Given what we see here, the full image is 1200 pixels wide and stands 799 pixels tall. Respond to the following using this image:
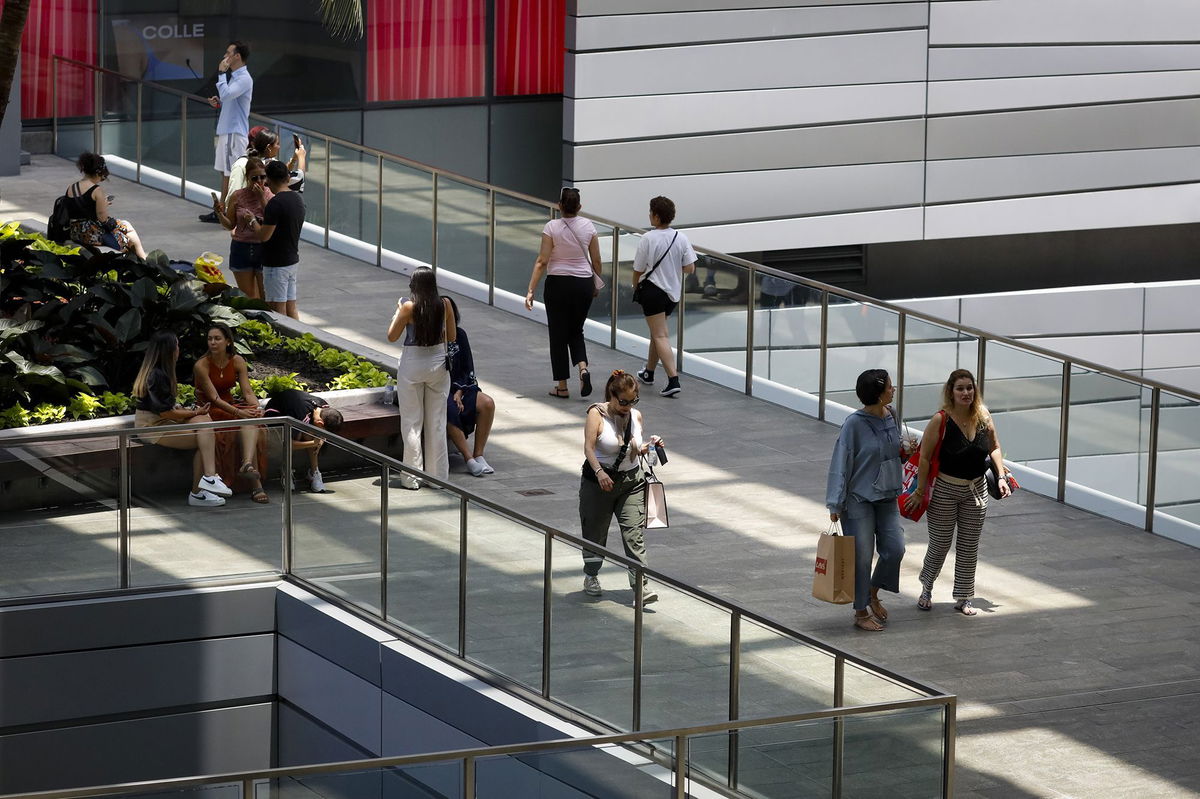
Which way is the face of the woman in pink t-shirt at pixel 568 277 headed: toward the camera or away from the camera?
away from the camera

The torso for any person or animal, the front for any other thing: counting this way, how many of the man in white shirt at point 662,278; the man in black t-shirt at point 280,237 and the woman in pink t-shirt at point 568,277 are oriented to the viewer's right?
0

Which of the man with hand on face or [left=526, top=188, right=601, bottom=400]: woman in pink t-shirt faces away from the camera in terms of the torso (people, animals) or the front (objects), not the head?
the woman in pink t-shirt

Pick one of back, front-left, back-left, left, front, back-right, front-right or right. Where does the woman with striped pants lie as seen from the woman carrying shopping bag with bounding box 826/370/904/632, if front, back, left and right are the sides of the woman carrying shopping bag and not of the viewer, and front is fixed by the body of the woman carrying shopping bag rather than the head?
left

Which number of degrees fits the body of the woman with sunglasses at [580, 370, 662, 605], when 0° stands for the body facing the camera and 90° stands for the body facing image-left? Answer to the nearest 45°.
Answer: approximately 315°

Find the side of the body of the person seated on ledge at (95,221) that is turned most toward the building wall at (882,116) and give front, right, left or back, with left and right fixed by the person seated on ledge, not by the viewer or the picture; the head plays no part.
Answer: front

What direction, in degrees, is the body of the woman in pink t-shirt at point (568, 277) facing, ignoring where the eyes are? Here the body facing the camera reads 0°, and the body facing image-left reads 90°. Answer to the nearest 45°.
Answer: approximately 180°

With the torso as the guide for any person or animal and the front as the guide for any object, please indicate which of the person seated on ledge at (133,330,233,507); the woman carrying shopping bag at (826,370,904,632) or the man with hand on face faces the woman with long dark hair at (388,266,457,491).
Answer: the person seated on ledge

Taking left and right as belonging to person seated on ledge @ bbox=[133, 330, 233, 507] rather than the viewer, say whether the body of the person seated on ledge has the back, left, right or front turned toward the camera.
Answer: right

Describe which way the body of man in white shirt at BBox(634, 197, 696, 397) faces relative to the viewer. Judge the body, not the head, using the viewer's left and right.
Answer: facing away from the viewer and to the left of the viewer

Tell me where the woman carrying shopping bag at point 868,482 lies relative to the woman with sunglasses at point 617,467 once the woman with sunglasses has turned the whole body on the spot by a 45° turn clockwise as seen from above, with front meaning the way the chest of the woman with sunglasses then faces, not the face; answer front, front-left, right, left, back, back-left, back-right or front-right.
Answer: left

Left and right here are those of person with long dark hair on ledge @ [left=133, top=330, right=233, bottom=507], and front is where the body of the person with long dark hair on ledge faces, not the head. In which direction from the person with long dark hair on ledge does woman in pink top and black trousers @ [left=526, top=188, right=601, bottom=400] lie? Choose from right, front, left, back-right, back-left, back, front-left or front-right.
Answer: front-left
